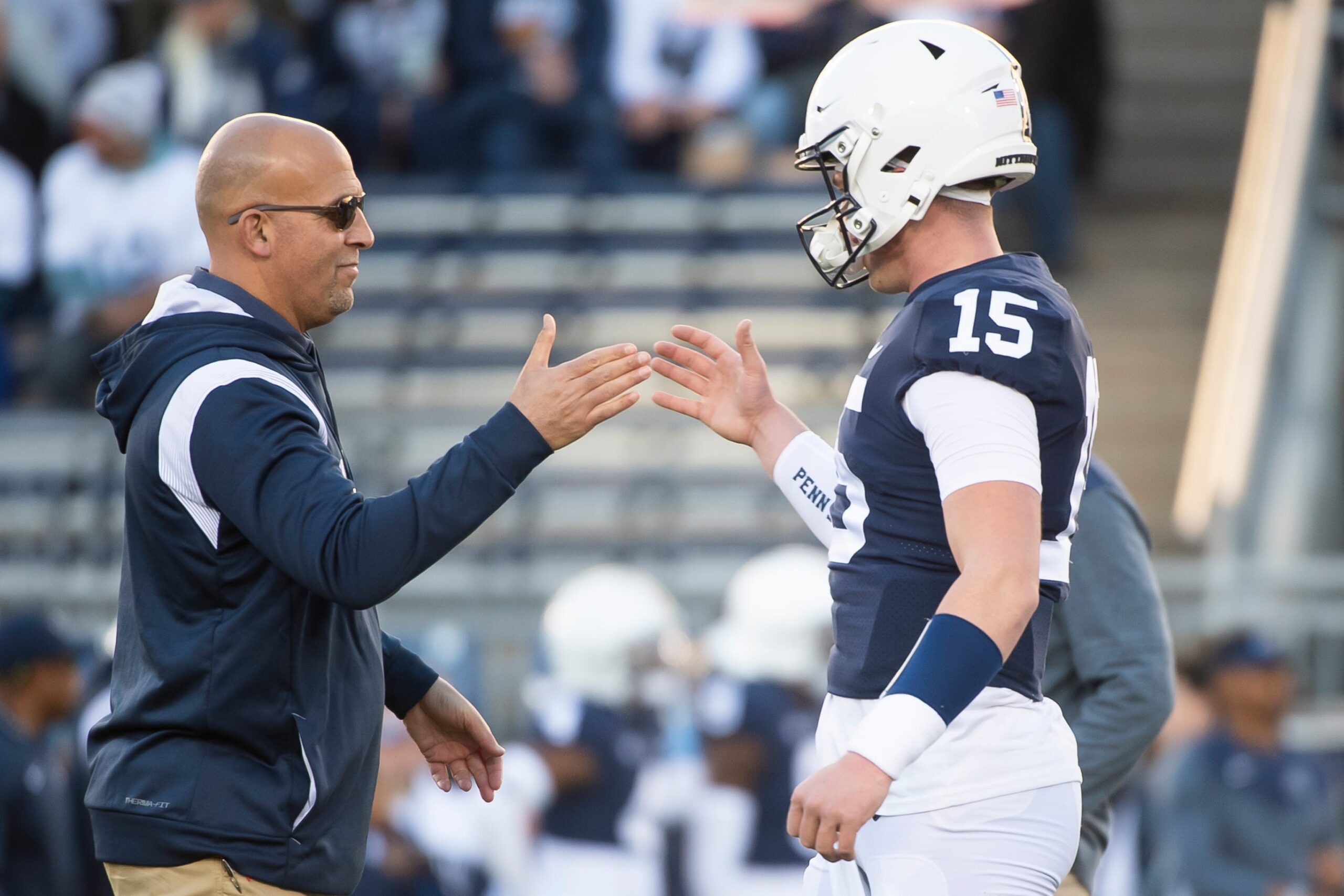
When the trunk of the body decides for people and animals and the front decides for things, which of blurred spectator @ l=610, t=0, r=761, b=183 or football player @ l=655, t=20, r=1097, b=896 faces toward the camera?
the blurred spectator

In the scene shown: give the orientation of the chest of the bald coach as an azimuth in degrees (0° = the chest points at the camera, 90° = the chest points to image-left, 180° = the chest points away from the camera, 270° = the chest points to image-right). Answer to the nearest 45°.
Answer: approximately 270°

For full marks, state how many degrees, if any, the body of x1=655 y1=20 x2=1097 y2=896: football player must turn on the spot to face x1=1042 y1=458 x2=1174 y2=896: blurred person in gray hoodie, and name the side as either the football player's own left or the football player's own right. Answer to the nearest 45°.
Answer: approximately 135° to the football player's own right

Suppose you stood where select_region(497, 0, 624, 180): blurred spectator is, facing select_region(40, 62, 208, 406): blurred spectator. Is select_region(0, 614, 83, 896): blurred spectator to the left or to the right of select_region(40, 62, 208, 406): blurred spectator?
left

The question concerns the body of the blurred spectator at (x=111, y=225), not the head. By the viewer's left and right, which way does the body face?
facing the viewer

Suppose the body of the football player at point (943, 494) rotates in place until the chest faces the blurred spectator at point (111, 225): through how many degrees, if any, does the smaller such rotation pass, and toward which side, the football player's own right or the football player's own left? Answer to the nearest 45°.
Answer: approximately 45° to the football player's own right

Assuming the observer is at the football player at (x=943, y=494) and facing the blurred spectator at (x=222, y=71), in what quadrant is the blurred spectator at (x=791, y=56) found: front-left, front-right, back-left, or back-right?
front-right

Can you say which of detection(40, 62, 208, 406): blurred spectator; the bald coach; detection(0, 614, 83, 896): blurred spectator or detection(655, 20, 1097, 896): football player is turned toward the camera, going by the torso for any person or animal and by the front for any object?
detection(40, 62, 208, 406): blurred spectator

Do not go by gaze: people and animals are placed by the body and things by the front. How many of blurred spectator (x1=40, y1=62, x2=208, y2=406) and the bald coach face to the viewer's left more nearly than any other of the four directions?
0

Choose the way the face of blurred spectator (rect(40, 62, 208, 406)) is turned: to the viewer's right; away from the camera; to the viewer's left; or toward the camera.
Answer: toward the camera

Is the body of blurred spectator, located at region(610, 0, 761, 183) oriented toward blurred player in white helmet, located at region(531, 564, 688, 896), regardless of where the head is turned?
yes

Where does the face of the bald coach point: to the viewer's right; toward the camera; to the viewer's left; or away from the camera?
to the viewer's right

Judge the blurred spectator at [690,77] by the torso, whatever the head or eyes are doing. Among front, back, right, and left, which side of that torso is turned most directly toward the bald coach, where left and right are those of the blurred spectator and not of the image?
front

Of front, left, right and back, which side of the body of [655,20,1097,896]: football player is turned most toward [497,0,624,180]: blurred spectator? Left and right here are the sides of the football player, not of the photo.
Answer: right

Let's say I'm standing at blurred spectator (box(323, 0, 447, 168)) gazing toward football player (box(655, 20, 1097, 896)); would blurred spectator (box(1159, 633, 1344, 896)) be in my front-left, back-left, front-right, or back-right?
front-left
